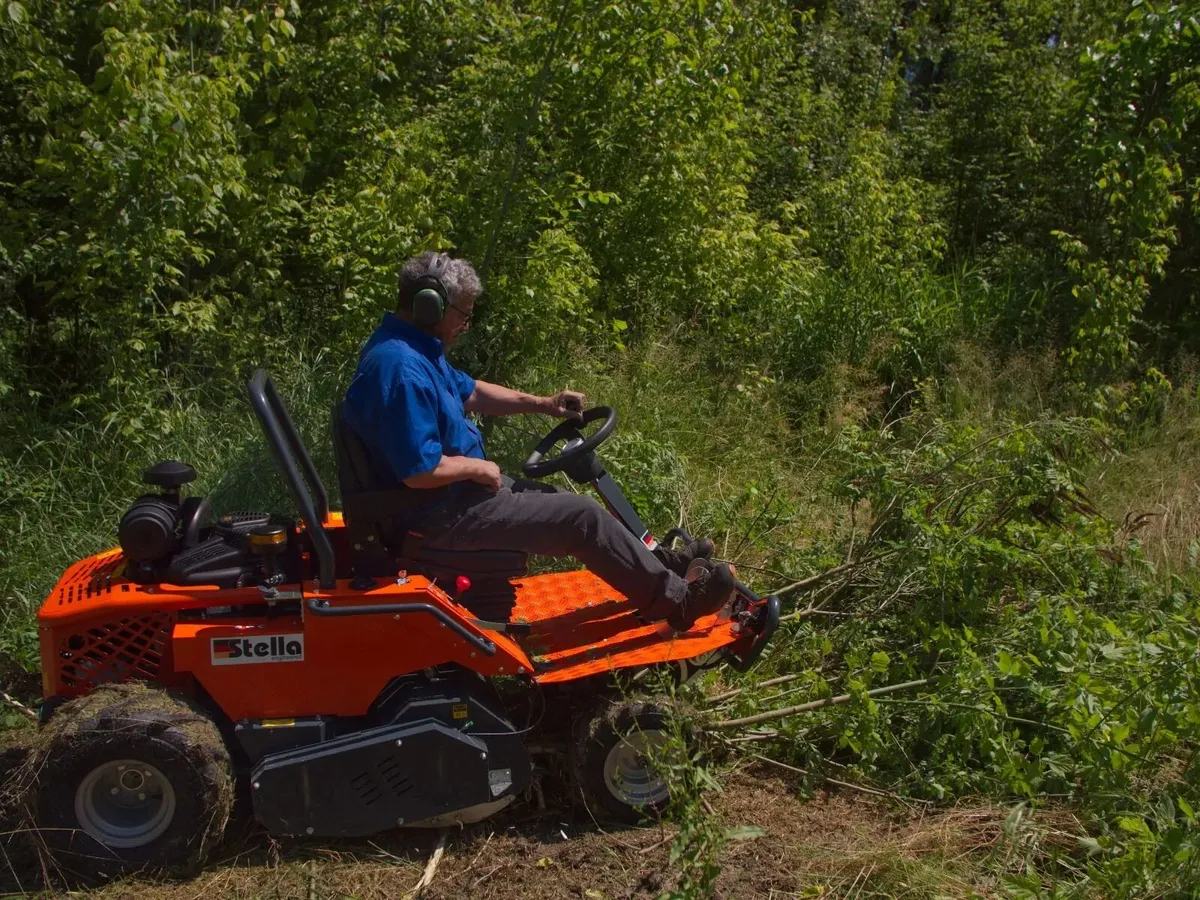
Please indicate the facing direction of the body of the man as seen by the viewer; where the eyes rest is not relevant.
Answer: to the viewer's right

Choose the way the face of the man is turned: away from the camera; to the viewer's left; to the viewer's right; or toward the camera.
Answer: to the viewer's right

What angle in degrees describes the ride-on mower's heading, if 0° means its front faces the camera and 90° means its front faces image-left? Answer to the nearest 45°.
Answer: approximately 270°
